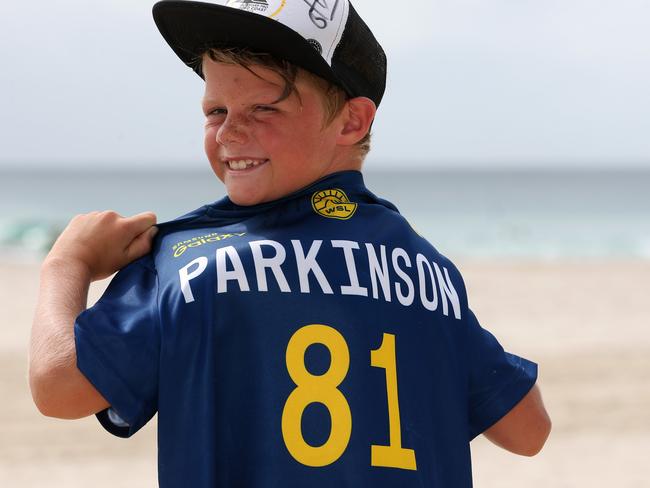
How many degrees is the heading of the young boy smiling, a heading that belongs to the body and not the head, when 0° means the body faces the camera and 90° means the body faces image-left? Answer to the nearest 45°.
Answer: approximately 180°
